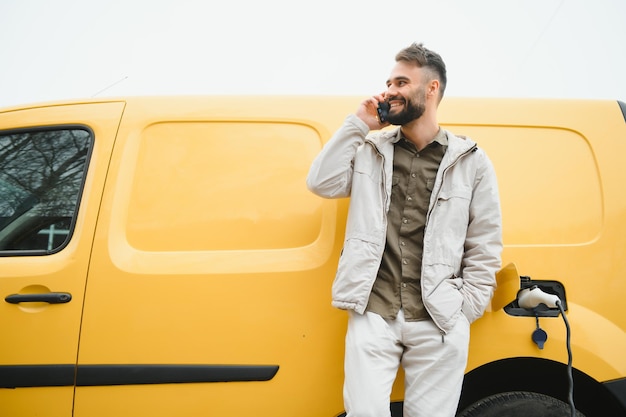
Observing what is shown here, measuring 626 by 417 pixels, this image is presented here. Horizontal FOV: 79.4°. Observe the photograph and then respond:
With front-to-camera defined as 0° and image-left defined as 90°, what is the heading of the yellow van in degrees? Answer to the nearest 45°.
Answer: approximately 90°
